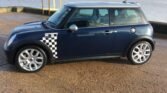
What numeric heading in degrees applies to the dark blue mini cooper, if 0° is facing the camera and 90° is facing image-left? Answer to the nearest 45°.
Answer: approximately 90°
